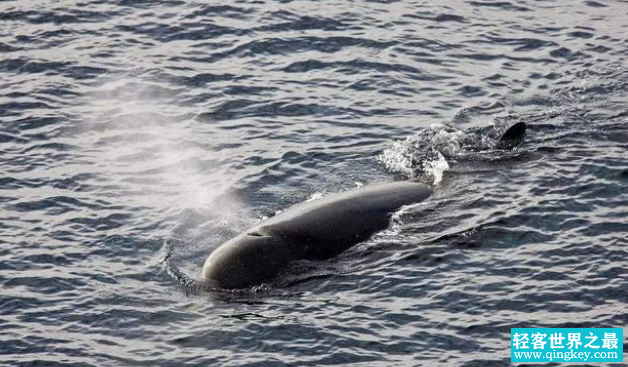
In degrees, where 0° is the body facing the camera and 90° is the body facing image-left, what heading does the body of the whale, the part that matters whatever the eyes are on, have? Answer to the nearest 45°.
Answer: approximately 45°
